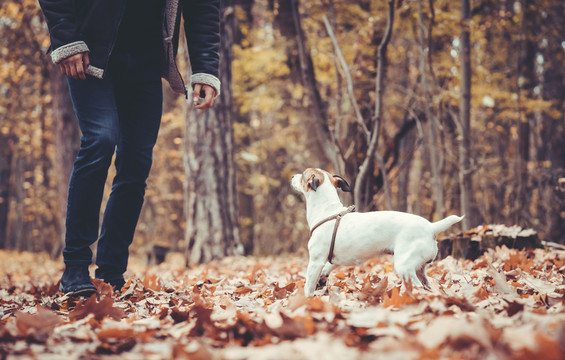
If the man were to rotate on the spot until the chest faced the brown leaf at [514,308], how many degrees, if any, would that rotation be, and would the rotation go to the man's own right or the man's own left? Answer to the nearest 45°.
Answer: approximately 45° to the man's own left

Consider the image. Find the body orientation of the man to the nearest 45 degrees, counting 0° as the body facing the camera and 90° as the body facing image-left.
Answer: approximately 0°

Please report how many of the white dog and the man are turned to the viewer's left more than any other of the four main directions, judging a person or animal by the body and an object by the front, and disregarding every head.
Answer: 1

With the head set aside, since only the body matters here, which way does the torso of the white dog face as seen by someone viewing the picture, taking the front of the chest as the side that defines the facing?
to the viewer's left
